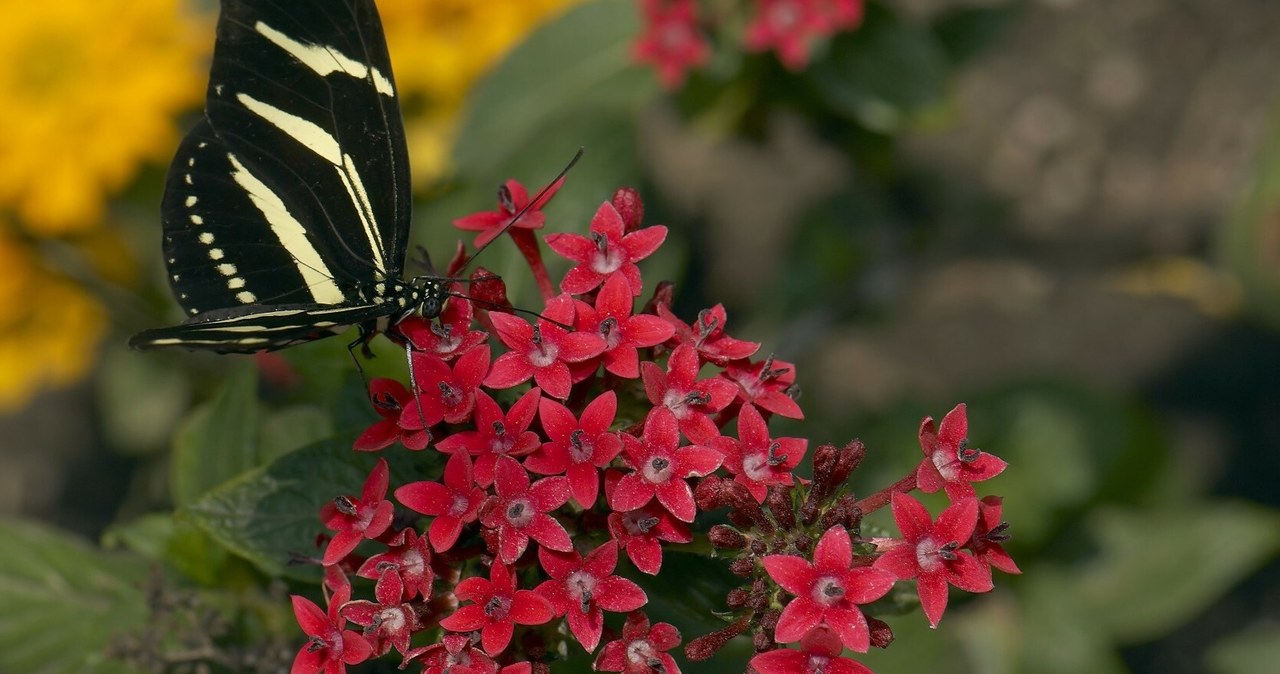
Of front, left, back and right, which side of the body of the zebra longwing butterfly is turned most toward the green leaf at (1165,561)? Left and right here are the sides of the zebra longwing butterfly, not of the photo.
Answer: front

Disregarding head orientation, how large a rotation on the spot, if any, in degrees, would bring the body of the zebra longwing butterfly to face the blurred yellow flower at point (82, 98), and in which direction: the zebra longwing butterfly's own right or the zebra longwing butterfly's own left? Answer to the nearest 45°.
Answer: approximately 90° to the zebra longwing butterfly's own left

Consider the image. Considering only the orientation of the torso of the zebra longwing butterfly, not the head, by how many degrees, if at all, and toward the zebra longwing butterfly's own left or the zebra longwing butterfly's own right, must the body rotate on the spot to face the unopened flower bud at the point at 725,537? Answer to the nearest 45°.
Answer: approximately 45° to the zebra longwing butterfly's own right

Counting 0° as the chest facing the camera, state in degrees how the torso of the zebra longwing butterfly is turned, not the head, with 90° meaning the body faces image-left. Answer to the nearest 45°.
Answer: approximately 270°

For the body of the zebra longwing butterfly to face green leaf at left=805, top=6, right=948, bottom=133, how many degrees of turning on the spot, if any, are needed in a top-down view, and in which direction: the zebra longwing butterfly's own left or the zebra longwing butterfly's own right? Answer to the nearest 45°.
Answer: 0° — it already faces it

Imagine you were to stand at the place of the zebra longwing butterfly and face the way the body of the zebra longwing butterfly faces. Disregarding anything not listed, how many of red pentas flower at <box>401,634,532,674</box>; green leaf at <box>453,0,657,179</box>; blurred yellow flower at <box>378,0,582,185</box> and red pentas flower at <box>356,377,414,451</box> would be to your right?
2

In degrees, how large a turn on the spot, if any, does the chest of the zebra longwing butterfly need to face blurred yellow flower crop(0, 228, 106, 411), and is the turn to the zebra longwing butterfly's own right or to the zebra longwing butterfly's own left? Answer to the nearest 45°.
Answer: approximately 135° to the zebra longwing butterfly's own left
